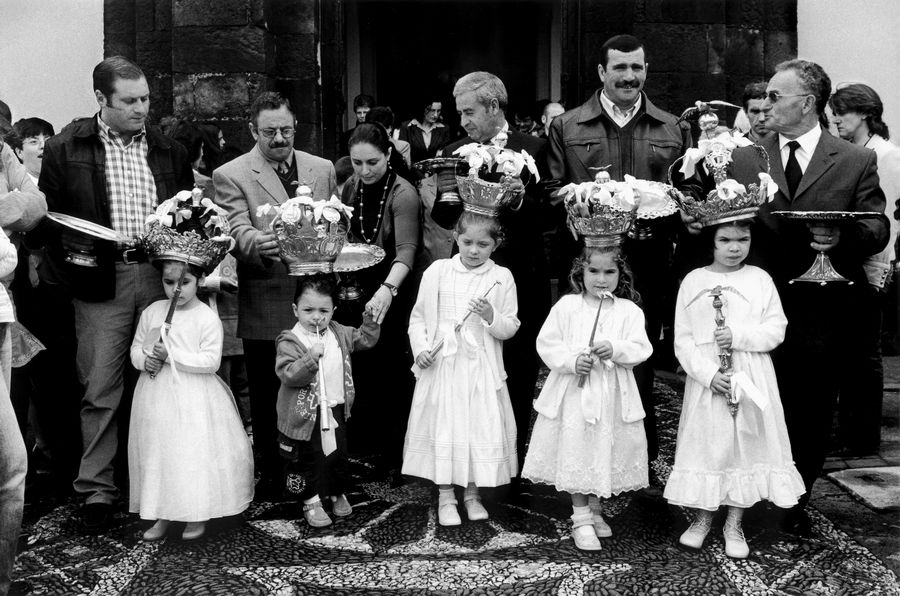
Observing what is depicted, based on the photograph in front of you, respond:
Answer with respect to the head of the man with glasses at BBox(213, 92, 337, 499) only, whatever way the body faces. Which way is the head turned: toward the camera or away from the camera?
toward the camera

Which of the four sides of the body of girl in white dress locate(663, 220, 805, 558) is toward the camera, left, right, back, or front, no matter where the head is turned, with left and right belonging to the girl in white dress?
front

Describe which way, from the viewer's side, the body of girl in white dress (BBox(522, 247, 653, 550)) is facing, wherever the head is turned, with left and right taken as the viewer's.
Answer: facing the viewer

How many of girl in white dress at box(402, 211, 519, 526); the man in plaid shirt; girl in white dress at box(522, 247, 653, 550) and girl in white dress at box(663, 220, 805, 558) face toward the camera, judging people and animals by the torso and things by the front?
4

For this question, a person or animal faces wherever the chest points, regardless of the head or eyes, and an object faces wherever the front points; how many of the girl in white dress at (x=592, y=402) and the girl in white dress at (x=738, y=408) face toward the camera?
2

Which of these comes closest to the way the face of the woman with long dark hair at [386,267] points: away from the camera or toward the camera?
toward the camera

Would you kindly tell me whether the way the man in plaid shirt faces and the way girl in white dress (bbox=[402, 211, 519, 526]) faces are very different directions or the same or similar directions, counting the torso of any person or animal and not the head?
same or similar directions

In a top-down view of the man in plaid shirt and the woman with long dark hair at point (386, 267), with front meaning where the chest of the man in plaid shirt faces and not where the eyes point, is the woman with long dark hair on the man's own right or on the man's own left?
on the man's own left

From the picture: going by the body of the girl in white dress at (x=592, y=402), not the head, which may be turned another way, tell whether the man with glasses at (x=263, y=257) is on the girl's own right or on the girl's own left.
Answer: on the girl's own right

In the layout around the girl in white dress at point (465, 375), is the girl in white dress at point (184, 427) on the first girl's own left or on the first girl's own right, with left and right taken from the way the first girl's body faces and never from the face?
on the first girl's own right

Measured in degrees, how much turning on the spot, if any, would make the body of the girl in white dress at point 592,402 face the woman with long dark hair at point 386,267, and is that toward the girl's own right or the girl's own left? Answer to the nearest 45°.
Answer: approximately 135° to the girl's own right
